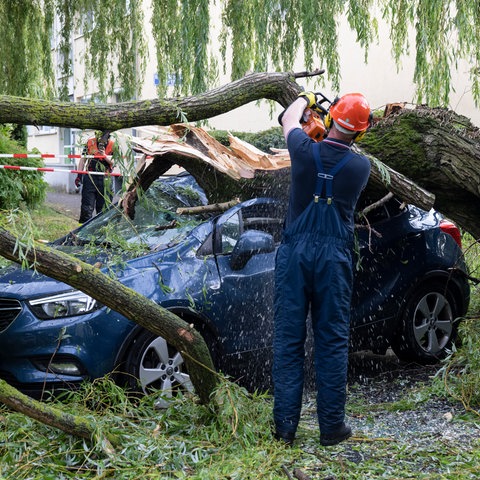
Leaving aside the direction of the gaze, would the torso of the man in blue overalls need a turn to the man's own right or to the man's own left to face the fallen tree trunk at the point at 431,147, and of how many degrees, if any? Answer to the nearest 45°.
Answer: approximately 45° to the man's own right

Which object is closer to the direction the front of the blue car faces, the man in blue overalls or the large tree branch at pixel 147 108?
the large tree branch

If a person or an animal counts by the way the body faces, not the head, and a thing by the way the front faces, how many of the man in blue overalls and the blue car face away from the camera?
1

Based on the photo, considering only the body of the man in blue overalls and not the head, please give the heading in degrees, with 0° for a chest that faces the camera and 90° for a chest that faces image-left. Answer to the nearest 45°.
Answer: approximately 180°

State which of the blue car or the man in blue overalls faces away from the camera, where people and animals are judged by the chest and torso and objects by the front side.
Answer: the man in blue overalls

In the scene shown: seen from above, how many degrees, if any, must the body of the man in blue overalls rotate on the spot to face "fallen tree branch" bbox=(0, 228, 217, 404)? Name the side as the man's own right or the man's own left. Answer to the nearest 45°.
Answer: approximately 135° to the man's own left

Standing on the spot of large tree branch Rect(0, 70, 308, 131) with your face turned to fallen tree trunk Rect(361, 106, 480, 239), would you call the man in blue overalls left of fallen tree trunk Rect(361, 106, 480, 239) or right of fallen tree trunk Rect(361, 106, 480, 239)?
right
